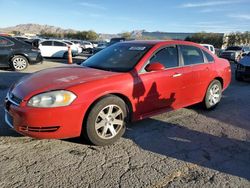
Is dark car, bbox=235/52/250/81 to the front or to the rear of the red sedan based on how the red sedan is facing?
to the rear

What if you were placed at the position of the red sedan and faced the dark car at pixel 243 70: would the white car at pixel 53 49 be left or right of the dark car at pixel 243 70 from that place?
left

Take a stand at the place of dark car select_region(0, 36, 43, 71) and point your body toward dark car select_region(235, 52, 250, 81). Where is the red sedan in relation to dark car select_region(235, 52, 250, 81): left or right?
right

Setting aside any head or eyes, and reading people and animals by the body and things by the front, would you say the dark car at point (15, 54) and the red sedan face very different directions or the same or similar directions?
same or similar directions

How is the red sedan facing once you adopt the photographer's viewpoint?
facing the viewer and to the left of the viewer

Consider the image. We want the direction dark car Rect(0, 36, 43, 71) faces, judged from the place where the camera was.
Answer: facing to the left of the viewer

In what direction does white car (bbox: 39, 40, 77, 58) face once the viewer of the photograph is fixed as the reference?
facing to the right of the viewer

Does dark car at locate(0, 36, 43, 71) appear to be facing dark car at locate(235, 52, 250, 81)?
no

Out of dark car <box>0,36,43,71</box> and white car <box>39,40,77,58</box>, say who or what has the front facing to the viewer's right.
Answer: the white car

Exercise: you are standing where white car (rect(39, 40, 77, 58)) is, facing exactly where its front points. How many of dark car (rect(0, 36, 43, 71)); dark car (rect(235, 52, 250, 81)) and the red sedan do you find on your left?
0

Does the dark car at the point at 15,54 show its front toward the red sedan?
no

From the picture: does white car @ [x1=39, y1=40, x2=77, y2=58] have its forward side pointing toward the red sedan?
no

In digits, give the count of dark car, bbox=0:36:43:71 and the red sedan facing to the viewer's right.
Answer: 0
